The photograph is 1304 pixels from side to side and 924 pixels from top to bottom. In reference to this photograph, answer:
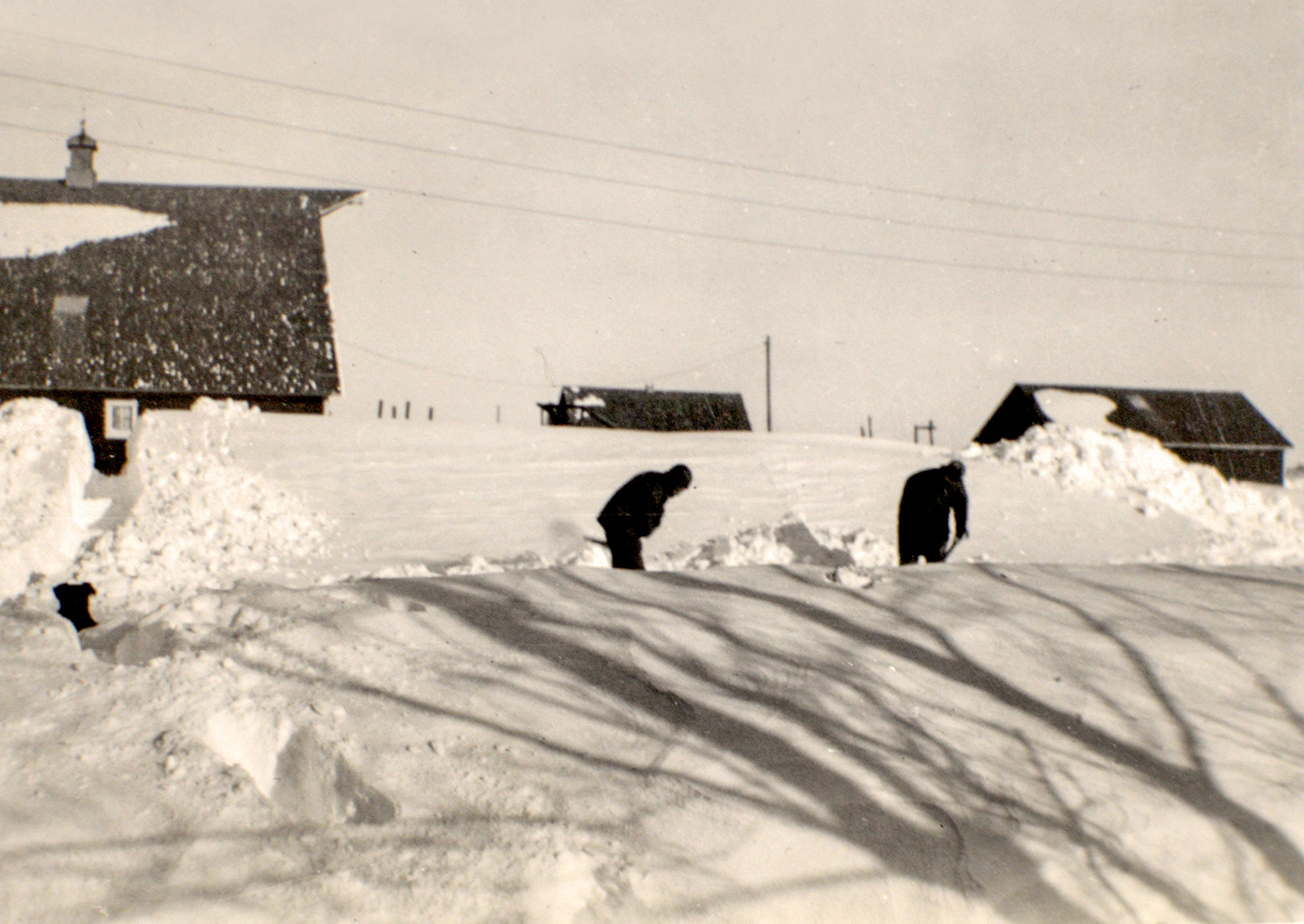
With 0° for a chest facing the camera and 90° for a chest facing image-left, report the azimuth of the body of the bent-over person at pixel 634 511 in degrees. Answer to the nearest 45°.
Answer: approximately 270°

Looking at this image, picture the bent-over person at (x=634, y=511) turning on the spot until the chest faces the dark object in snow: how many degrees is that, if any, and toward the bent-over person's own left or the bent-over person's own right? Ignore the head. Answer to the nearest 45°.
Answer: approximately 135° to the bent-over person's own right

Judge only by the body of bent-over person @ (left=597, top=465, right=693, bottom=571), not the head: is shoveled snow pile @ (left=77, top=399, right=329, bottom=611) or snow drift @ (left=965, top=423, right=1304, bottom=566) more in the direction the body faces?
the snow drift

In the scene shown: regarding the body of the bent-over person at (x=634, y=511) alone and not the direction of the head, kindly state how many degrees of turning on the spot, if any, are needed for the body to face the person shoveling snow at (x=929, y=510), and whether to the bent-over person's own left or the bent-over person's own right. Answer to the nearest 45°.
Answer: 0° — they already face them

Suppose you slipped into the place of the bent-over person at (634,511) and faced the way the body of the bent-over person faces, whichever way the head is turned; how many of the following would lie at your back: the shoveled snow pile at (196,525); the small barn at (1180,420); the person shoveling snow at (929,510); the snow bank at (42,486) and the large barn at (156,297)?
3

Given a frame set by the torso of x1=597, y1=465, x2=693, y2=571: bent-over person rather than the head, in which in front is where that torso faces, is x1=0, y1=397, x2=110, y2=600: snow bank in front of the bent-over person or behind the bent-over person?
behind

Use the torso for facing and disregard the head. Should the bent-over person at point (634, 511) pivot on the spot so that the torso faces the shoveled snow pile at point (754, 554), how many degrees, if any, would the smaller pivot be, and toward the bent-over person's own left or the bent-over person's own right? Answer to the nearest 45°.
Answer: approximately 45° to the bent-over person's own left

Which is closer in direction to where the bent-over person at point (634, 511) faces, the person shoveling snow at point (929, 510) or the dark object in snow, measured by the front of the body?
the person shoveling snow

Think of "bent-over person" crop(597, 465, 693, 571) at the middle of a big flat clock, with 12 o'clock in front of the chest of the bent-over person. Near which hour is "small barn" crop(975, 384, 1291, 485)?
The small barn is roughly at 11 o'clock from the bent-over person.

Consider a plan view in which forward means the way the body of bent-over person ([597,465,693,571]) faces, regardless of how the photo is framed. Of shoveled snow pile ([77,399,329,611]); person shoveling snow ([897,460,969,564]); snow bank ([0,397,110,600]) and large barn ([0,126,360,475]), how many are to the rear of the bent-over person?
3

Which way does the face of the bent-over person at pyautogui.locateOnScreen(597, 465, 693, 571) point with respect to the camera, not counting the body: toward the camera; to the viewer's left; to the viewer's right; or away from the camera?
to the viewer's right

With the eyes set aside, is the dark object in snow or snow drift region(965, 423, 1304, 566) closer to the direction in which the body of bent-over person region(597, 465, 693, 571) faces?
the snow drift
